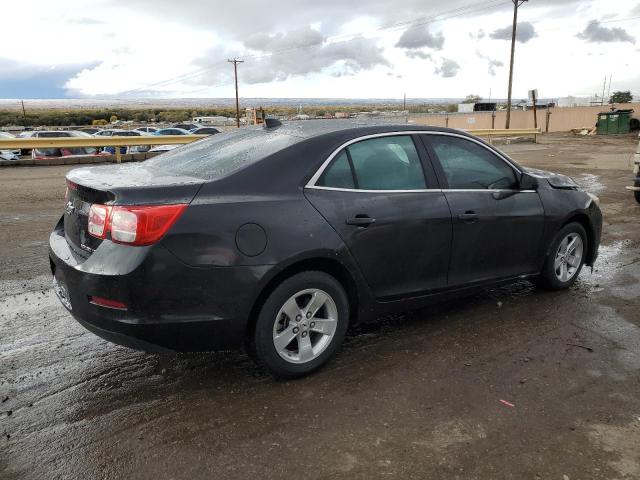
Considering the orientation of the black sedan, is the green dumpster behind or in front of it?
in front

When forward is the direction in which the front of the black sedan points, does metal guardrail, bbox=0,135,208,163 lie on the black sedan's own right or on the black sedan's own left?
on the black sedan's own left

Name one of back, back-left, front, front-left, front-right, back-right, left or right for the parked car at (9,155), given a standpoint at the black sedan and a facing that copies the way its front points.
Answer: left

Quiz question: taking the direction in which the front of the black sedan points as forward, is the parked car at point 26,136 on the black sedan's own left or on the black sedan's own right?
on the black sedan's own left

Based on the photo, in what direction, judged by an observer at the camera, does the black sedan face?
facing away from the viewer and to the right of the viewer

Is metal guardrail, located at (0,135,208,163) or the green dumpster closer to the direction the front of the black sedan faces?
the green dumpster
